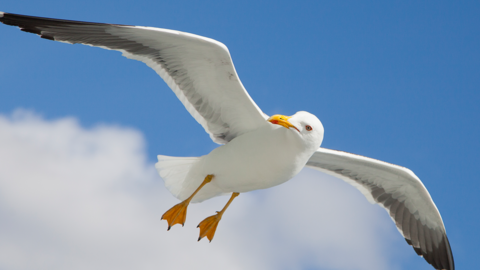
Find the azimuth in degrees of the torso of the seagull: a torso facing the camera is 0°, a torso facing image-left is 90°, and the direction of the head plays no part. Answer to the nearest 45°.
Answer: approximately 315°
